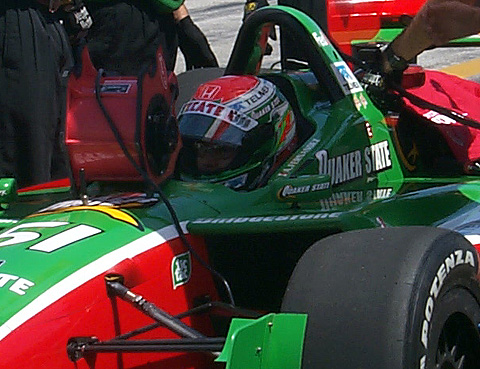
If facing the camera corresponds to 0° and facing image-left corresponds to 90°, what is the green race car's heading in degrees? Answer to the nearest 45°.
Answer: approximately 45°
